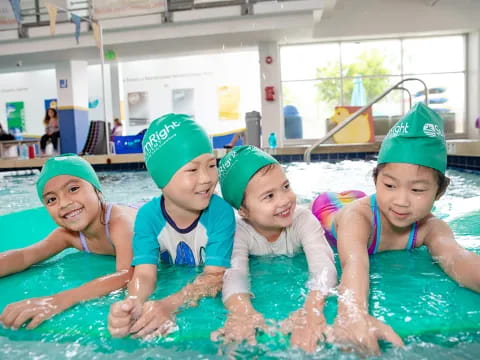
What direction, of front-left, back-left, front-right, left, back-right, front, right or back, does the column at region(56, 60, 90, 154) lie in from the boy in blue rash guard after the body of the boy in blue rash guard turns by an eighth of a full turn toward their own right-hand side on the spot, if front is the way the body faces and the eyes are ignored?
back-right

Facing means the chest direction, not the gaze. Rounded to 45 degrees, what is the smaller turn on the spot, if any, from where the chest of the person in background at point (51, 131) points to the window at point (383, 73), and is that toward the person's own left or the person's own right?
approximately 90° to the person's own left

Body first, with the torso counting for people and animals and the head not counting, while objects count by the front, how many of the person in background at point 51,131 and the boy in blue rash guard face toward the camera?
2

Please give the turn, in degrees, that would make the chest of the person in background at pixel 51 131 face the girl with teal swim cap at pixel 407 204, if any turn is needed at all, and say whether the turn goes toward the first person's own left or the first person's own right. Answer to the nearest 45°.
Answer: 0° — they already face them

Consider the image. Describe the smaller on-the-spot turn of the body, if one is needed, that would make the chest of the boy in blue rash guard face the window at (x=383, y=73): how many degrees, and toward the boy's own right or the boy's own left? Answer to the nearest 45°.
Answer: approximately 135° to the boy's own left

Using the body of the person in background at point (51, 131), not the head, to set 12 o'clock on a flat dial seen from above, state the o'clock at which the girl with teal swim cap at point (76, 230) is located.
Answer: The girl with teal swim cap is roughly at 12 o'clock from the person in background.

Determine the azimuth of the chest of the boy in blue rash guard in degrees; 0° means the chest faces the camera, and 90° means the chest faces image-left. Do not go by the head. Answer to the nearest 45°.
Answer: approximately 0°

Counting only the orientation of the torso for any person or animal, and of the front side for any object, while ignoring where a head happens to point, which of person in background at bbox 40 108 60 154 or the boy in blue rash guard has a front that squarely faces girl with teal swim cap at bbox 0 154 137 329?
the person in background

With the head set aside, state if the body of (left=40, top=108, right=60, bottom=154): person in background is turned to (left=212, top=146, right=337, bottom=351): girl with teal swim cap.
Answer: yes
